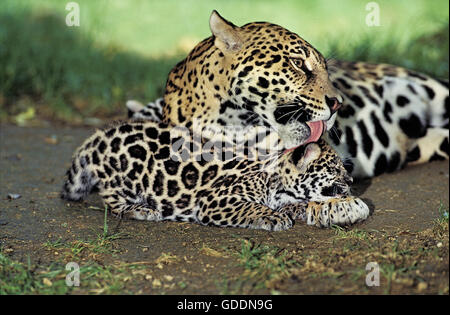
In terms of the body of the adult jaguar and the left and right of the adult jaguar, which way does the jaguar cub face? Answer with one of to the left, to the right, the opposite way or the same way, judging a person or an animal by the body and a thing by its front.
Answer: the opposite way

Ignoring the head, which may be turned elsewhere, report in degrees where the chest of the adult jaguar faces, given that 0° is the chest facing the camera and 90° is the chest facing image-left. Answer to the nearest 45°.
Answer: approximately 90°

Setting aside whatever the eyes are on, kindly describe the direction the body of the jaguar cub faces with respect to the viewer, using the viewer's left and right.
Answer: facing to the right of the viewer

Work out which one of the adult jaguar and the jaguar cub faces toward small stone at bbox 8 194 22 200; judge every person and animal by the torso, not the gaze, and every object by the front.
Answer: the adult jaguar

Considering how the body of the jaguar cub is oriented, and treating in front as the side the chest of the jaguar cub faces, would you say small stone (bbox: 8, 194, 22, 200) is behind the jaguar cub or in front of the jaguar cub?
behind

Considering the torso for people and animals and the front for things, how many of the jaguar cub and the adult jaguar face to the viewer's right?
1

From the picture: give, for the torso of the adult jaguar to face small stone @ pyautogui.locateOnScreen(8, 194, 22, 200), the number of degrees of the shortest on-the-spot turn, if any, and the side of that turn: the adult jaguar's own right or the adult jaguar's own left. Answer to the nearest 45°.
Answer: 0° — it already faces it
